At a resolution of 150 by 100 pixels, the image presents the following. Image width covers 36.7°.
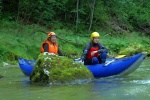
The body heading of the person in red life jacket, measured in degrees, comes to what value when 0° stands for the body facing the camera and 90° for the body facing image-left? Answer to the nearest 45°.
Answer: approximately 315°

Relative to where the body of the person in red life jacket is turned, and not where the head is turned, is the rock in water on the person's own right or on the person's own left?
on the person's own right

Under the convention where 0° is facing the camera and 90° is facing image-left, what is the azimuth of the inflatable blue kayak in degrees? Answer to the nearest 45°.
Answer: approximately 270°

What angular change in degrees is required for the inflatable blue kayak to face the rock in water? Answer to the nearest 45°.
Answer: approximately 135° to its right
